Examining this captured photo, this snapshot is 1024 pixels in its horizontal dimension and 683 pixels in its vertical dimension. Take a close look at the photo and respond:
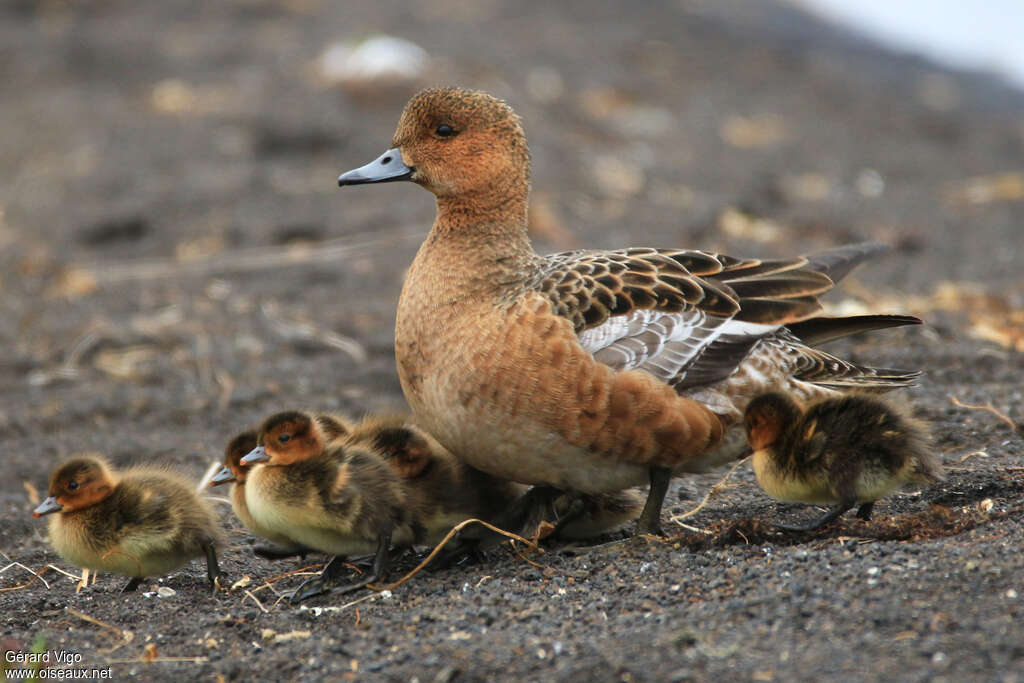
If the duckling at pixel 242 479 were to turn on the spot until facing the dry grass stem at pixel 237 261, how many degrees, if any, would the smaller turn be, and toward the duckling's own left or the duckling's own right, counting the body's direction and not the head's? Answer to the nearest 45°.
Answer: approximately 90° to the duckling's own right

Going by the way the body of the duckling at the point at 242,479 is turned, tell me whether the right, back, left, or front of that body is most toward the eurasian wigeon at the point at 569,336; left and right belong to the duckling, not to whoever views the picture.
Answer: back

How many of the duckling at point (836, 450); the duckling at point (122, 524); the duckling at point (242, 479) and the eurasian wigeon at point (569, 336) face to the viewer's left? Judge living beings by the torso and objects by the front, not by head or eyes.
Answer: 4

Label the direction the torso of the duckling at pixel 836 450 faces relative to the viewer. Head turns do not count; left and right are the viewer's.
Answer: facing to the left of the viewer

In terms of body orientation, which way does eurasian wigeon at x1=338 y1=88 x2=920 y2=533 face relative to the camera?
to the viewer's left

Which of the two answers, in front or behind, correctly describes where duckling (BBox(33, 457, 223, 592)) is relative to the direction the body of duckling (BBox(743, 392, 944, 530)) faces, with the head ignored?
in front

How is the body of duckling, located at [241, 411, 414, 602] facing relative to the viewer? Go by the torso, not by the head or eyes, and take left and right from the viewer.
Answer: facing the viewer and to the left of the viewer

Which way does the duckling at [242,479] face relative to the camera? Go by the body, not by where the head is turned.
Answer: to the viewer's left

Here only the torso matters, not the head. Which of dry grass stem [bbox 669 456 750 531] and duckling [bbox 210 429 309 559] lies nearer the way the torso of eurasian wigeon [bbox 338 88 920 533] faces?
the duckling

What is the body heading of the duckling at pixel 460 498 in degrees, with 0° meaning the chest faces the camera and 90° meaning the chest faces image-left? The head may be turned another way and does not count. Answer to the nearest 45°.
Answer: approximately 90°

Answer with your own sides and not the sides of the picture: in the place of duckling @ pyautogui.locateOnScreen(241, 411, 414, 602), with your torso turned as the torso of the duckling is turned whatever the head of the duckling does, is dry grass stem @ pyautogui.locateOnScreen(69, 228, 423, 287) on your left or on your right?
on your right
